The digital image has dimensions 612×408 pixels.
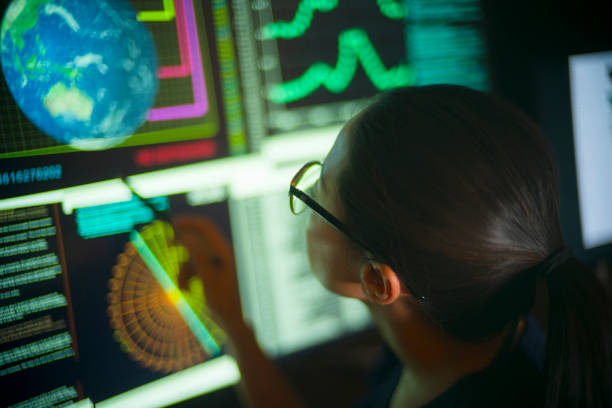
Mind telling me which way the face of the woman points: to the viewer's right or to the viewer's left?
to the viewer's left

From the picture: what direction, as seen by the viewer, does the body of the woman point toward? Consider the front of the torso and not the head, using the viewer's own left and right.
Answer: facing away from the viewer and to the left of the viewer

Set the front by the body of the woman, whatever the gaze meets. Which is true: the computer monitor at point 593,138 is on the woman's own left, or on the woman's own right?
on the woman's own right
